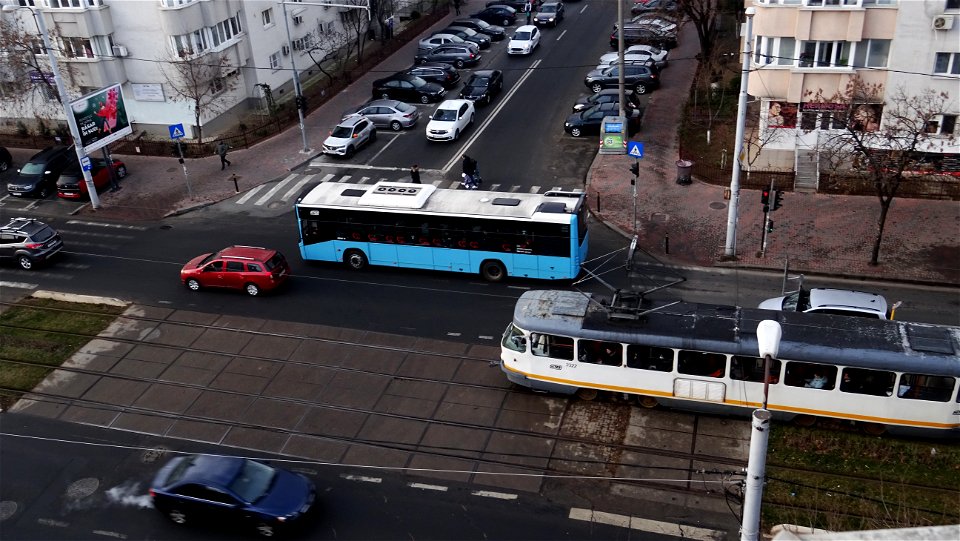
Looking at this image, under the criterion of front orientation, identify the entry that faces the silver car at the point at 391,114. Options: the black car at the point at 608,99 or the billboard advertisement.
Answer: the black car

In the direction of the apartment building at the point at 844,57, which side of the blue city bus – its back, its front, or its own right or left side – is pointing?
back

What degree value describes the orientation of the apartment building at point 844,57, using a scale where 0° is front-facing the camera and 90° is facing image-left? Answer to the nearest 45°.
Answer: approximately 0°

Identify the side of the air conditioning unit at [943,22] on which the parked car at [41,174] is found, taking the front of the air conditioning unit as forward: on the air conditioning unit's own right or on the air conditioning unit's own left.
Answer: on the air conditioning unit's own right

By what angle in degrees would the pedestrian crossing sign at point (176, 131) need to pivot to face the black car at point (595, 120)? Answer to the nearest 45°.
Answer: approximately 90° to its left

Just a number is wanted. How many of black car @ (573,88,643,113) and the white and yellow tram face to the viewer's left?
2

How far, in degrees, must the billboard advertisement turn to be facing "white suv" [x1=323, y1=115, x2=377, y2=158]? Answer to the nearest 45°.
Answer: approximately 90° to its left

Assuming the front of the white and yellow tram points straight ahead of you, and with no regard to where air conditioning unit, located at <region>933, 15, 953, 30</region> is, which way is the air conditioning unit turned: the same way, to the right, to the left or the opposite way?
to the left

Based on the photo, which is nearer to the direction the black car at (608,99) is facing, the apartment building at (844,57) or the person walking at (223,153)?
the person walking

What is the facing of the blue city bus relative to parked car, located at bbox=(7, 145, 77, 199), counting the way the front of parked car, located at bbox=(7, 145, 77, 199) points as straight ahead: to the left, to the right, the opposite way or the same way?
to the right

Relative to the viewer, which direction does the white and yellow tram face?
to the viewer's left

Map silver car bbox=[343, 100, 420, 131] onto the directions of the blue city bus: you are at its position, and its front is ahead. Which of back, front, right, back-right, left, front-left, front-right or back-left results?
right

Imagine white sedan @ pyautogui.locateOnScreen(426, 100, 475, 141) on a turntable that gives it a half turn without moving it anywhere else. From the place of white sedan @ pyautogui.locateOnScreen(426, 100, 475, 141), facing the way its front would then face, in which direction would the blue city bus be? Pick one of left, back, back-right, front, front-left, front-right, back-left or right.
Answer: back-right

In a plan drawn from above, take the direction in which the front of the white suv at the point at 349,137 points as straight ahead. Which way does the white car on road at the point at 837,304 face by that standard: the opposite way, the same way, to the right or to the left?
to the right

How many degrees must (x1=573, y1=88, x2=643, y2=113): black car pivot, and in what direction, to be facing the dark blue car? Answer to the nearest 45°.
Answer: approximately 90° to its left
